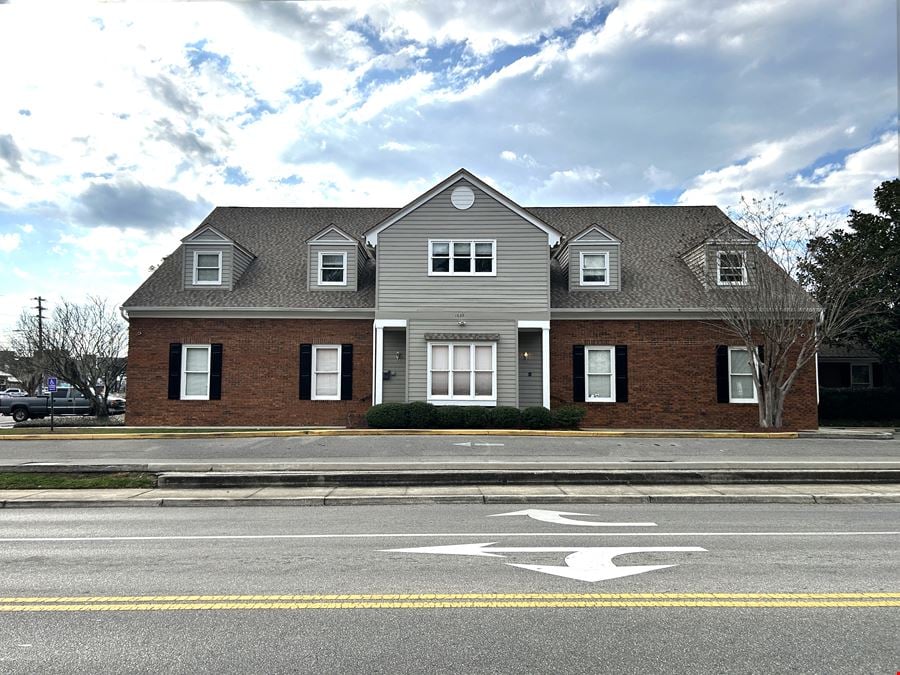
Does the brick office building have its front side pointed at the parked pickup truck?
no

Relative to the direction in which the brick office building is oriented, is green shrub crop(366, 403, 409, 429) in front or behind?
in front

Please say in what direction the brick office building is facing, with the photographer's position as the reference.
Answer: facing the viewer

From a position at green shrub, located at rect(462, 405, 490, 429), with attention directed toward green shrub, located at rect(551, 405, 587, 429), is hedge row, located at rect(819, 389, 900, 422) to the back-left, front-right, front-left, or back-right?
front-left

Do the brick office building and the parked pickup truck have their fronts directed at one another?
no

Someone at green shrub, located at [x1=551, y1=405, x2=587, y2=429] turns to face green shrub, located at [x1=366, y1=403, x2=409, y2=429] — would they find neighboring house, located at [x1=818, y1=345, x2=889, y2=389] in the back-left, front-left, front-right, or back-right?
back-right

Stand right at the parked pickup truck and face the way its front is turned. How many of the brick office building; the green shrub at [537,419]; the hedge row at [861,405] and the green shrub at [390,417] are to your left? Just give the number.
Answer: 0

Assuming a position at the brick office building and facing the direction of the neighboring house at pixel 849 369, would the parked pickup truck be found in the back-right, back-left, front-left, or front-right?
back-left

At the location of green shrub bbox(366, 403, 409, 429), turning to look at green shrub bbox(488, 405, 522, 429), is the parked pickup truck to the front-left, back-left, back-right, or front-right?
back-left

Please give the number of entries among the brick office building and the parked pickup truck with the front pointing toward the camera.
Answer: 1
